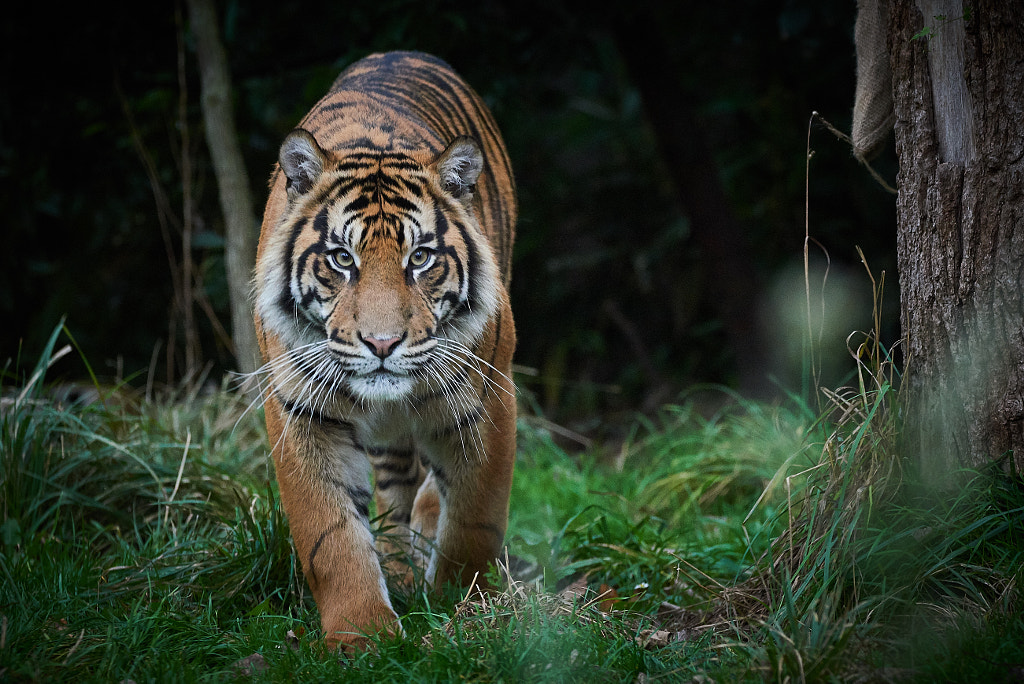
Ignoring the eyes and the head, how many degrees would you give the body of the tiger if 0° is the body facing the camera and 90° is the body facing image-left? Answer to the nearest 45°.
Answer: approximately 0°

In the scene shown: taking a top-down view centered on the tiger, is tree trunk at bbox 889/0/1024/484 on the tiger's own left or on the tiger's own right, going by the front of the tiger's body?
on the tiger's own left

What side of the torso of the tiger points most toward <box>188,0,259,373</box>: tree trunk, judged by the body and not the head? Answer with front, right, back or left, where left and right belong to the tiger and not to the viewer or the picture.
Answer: back
